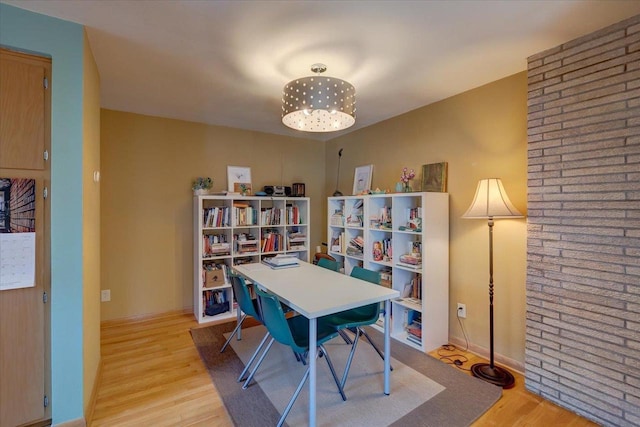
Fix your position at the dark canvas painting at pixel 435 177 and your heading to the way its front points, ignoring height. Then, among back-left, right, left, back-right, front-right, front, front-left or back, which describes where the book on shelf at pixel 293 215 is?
front-right

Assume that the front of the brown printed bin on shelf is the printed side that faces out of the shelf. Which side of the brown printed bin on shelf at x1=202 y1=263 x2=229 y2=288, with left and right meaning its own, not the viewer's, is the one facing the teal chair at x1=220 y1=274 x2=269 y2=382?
front

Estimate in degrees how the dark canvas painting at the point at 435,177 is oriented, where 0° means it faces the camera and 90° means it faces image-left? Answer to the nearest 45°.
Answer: approximately 45°

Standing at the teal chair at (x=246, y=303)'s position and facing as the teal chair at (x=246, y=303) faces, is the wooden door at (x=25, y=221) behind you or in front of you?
behind

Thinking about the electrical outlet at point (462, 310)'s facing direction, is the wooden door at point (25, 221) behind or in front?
in front

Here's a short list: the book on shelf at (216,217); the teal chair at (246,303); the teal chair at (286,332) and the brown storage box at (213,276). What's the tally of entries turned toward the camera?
2

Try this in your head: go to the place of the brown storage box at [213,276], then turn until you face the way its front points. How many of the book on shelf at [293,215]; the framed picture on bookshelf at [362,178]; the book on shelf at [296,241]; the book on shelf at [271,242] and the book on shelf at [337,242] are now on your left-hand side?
5

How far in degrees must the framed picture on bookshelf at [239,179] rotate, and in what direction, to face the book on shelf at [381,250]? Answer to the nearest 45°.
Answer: approximately 45° to its left
